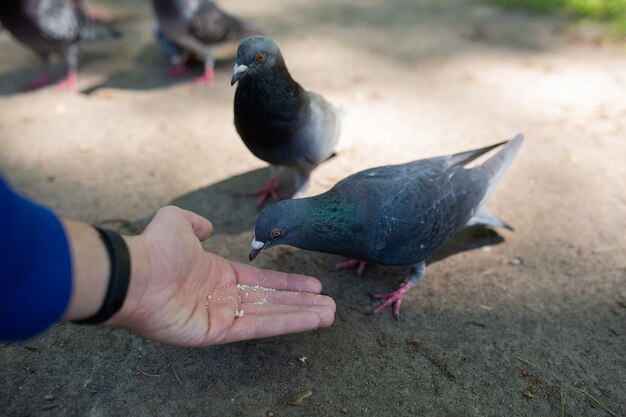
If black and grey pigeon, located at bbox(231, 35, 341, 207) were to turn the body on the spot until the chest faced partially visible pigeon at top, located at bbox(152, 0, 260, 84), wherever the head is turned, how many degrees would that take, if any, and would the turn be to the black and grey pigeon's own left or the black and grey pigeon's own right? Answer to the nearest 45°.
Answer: approximately 135° to the black and grey pigeon's own right

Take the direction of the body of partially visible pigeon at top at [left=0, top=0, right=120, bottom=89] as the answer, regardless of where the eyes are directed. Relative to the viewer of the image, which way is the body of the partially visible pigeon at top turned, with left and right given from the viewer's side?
facing to the left of the viewer

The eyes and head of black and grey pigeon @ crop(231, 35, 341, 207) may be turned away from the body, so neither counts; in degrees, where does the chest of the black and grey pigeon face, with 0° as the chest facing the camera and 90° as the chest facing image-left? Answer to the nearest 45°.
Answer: approximately 45°

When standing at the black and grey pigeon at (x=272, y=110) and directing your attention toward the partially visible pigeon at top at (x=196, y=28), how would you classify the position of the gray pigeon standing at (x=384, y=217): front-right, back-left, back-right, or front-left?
back-right

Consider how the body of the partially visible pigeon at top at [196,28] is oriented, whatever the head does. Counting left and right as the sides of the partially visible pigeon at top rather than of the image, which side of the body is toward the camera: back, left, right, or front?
left

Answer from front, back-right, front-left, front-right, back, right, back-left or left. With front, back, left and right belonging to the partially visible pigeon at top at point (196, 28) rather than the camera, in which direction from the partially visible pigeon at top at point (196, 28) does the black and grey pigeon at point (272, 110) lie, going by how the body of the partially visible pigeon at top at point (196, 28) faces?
left

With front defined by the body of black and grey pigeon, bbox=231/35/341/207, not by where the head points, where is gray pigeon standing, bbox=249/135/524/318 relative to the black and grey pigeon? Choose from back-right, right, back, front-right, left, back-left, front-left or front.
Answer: left

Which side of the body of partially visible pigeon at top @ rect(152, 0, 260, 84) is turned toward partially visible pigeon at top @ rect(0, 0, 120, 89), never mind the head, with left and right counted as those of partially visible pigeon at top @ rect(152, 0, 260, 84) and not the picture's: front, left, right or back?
front

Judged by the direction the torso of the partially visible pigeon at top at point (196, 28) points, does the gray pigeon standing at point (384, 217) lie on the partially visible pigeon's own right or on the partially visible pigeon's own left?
on the partially visible pigeon's own left

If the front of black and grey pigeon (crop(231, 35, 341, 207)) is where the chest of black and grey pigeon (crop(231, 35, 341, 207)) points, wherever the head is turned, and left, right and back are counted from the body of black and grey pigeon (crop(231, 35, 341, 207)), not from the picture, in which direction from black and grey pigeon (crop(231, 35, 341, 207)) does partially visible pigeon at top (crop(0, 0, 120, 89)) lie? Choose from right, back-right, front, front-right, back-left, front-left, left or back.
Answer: right

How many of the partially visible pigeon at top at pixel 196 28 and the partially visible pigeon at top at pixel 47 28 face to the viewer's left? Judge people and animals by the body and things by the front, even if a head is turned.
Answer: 2

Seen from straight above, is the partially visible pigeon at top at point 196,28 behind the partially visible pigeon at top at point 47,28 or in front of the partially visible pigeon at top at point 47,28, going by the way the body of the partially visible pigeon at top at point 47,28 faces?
behind
